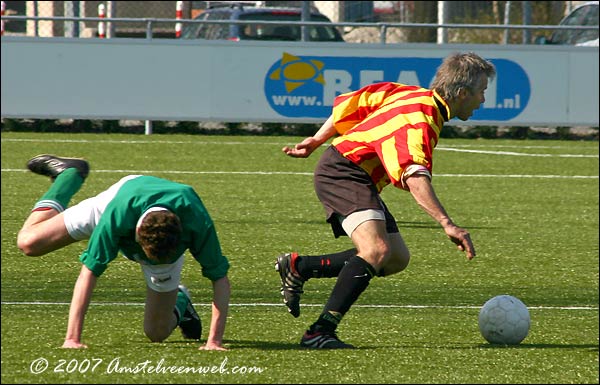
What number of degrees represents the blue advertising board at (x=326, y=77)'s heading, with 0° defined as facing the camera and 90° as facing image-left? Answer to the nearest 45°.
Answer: approximately 0°

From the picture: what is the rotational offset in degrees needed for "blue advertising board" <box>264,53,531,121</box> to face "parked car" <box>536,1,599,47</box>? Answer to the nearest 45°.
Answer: approximately 135° to its left

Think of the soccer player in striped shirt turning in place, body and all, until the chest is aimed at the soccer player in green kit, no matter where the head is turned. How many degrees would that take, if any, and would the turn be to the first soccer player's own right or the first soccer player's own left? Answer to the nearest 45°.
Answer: approximately 135° to the first soccer player's own right

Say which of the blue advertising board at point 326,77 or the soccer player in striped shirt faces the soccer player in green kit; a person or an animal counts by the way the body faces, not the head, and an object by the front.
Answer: the blue advertising board

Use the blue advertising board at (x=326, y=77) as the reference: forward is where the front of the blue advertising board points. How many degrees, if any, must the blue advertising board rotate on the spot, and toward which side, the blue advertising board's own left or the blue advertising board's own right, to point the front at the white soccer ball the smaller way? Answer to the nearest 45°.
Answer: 0° — it already faces it

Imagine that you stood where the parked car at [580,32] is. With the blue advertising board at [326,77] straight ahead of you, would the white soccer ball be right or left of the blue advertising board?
left
